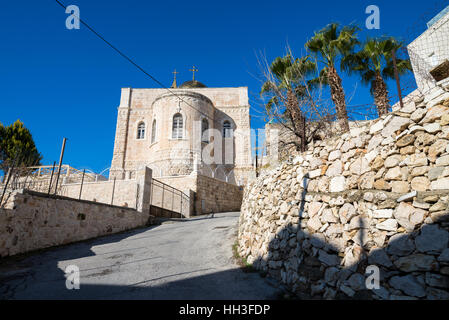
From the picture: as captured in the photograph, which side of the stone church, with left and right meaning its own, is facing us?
back

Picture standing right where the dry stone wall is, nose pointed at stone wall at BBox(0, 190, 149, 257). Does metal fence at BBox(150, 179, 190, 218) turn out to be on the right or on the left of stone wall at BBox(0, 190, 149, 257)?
right

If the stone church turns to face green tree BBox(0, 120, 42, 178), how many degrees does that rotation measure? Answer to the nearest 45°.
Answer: approximately 90° to its left

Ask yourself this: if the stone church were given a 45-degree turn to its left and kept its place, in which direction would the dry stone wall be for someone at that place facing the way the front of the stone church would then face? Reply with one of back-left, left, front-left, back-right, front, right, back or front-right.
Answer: back-left

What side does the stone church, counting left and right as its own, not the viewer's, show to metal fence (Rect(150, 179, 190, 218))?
back
